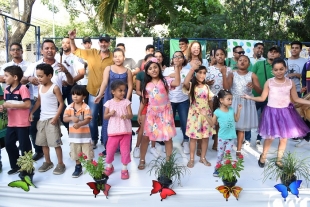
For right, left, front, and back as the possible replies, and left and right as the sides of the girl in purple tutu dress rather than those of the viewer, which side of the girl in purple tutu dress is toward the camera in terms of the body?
front

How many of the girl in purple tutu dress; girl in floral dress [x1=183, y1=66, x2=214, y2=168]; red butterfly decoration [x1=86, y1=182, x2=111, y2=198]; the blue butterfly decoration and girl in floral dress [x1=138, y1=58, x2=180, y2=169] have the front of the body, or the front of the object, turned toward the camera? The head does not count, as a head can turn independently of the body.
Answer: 5

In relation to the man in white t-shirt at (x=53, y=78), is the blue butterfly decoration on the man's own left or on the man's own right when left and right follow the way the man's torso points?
on the man's own left

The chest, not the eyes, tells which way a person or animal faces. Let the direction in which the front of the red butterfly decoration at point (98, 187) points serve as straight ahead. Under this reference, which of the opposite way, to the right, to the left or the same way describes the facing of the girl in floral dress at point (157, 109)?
the same way

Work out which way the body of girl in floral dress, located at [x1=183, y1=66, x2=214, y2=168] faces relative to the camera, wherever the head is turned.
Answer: toward the camera

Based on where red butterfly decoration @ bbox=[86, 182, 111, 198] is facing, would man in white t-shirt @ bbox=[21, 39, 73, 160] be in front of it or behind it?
behind

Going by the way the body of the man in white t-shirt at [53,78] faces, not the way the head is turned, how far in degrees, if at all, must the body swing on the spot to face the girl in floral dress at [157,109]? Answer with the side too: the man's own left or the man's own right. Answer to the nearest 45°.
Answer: approximately 45° to the man's own left

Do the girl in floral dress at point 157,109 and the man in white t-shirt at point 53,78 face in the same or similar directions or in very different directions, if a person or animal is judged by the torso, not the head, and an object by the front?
same or similar directions

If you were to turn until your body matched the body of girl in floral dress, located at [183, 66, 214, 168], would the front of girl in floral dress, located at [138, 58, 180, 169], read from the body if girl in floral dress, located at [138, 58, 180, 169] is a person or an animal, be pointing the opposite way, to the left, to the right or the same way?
the same way

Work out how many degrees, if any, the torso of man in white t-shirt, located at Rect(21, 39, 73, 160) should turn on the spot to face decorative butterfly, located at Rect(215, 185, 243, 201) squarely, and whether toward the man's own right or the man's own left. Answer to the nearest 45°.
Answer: approximately 45° to the man's own left

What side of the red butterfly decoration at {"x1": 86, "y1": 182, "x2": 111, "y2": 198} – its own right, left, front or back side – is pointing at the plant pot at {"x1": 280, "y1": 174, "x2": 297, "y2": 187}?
left

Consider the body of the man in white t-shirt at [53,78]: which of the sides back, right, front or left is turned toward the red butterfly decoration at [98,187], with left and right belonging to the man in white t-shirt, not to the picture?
front

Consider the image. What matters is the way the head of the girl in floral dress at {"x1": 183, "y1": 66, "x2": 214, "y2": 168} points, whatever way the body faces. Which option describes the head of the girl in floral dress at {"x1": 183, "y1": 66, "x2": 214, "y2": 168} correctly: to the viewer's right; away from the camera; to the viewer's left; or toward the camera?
toward the camera

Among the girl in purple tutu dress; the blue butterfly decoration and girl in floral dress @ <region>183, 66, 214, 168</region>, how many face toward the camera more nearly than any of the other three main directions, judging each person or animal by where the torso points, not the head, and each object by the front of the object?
3

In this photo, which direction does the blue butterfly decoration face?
toward the camera

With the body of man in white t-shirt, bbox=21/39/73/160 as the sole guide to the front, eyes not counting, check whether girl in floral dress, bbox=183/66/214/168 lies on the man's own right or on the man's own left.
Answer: on the man's own left

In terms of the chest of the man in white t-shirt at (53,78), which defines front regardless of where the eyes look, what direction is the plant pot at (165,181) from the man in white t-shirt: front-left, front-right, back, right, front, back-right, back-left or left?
front-left
